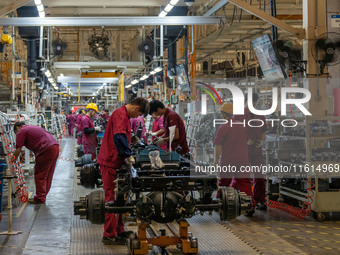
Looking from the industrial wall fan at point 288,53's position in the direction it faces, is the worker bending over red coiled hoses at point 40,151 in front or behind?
in front

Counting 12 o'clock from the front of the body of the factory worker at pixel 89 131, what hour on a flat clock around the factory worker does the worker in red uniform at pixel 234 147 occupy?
The worker in red uniform is roughly at 2 o'clock from the factory worker.

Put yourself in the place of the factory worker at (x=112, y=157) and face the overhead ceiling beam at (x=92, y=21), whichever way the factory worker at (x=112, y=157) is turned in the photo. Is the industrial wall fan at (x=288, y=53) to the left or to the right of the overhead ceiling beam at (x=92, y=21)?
right

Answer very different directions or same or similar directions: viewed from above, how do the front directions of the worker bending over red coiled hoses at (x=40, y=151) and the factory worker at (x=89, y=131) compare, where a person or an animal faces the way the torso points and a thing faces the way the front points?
very different directions

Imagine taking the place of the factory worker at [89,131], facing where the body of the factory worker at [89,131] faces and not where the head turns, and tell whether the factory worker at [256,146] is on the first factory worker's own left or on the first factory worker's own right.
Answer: on the first factory worker's own right

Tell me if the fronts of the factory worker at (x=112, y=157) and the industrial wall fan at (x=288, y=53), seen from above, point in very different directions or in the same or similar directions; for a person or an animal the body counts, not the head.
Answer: very different directions

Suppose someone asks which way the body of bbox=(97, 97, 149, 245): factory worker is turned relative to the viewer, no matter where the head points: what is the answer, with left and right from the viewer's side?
facing to the right of the viewer

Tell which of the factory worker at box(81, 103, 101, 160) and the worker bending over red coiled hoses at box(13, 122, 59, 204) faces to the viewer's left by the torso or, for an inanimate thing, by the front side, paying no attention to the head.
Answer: the worker bending over red coiled hoses

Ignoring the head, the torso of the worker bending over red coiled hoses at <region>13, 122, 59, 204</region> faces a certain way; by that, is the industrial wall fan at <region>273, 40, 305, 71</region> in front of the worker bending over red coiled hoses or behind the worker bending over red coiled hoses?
behind

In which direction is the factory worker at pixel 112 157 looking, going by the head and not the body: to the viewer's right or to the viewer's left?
to the viewer's right

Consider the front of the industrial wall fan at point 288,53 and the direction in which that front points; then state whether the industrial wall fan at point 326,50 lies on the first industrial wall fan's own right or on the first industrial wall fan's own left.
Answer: on the first industrial wall fan's own left

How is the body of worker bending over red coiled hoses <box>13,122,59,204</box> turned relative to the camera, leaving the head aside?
to the viewer's left

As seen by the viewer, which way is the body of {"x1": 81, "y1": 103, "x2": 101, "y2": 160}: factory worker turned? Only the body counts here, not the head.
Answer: to the viewer's right

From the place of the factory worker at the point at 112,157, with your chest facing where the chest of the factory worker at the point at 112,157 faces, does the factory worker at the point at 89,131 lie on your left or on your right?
on your left

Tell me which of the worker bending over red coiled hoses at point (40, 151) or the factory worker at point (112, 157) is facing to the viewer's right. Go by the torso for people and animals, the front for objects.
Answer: the factory worker
